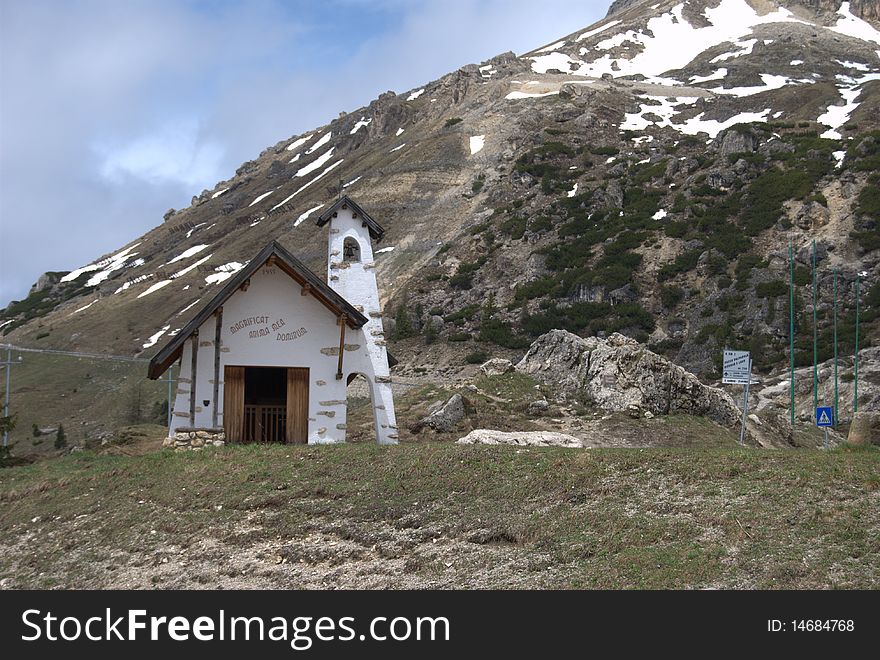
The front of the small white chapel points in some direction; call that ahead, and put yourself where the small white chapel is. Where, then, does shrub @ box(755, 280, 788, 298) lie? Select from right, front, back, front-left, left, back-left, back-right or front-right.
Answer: back-left

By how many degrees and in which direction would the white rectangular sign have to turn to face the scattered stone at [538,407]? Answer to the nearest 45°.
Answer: approximately 135° to its right

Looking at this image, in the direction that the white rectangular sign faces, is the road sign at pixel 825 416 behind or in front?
in front

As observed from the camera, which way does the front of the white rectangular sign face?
facing the viewer

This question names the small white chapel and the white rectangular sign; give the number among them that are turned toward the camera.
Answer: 2

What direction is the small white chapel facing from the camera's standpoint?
toward the camera

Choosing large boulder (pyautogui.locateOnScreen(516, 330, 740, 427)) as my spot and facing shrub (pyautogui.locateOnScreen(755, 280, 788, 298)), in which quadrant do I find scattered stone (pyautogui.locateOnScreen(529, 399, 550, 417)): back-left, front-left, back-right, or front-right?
back-left

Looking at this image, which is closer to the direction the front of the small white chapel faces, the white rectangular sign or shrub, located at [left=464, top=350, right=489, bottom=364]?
the white rectangular sign

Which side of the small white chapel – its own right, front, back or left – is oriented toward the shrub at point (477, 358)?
back
